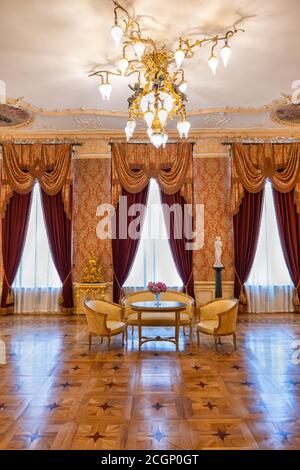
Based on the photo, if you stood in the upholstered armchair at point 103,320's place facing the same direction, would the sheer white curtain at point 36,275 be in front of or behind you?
behind

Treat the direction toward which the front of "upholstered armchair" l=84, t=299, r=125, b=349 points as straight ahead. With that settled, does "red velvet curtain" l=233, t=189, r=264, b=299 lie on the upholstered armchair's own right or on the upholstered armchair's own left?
on the upholstered armchair's own left

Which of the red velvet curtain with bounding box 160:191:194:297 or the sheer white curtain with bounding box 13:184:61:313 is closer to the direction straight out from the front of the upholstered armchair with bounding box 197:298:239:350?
the sheer white curtain

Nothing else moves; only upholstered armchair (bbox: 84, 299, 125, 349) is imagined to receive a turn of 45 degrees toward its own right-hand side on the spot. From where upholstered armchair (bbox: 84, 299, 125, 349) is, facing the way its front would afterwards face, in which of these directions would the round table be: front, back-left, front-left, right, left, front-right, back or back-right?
left

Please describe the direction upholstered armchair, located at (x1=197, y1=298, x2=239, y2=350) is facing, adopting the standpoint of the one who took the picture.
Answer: facing the viewer and to the left of the viewer

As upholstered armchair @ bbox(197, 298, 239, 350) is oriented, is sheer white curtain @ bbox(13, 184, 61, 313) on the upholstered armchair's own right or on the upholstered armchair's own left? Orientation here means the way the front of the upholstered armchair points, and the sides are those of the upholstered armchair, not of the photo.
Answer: on the upholstered armchair's own right

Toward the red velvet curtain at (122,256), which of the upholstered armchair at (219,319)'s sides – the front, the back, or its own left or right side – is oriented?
right

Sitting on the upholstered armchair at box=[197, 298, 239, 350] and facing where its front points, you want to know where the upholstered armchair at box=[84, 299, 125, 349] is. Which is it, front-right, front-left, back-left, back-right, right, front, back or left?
front-right

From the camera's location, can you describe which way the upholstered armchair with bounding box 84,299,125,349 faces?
facing the viewer and to the right of the viewer

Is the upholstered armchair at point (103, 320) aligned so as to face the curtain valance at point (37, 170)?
no

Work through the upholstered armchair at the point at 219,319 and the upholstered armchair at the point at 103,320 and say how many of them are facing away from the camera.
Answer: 0

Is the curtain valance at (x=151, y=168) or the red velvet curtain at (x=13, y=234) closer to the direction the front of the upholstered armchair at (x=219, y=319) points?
the red velvet curtain

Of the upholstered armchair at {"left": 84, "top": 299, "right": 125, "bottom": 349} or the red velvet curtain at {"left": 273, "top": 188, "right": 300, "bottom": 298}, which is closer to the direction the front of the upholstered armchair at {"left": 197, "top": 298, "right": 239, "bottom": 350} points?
the upholstered armchair

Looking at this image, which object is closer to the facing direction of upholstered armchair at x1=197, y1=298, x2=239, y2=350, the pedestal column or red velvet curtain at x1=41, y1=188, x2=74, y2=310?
the red velvet curtain

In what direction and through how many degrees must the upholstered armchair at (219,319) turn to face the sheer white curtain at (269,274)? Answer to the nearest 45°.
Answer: approximately 135° to its right

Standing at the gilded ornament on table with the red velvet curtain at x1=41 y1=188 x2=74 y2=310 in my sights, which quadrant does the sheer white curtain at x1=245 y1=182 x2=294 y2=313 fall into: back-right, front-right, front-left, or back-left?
back-right

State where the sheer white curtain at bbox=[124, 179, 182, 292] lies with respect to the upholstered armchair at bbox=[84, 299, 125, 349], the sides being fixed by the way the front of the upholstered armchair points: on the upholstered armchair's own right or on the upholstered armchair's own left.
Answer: on the upholstered armchair's own left

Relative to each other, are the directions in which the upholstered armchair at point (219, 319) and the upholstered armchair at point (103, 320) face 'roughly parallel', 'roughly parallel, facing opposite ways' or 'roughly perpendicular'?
roughly perpendicular
